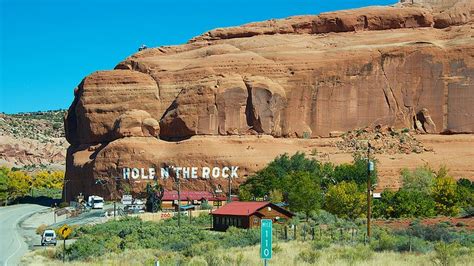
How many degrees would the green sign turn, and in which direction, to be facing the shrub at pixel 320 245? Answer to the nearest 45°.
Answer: approximately 180°

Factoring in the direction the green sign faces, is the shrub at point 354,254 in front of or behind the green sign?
behind

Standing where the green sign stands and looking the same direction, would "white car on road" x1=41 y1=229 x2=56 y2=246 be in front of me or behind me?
behind

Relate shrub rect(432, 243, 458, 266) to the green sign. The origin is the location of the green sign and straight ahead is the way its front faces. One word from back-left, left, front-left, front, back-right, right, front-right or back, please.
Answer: back-left

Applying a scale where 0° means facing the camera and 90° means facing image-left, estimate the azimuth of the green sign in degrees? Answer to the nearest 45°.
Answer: approximately 0°
